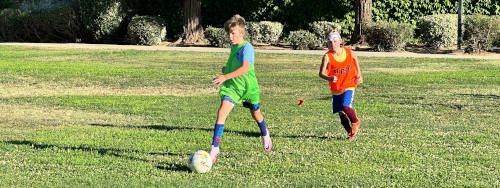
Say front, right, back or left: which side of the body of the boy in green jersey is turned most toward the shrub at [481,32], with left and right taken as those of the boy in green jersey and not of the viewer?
back

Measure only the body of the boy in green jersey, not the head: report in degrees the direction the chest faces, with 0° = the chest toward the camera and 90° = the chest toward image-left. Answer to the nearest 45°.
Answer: approximately 45°

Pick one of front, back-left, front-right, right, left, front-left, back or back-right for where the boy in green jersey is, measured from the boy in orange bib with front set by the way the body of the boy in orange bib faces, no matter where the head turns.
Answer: front-right

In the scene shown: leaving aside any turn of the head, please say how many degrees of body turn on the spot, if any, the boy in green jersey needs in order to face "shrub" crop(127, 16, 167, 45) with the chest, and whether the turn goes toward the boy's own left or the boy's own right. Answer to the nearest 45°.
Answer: approximately 135° to the boy's own right

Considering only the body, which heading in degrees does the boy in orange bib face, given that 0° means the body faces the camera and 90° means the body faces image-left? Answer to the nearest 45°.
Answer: approximately 0°

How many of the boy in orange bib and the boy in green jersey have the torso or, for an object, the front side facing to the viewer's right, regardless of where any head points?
0

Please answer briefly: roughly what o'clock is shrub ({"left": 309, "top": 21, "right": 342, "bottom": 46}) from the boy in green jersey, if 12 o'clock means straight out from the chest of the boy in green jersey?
The shrub is roughly at 5 o'clock from the boy in green jersey.

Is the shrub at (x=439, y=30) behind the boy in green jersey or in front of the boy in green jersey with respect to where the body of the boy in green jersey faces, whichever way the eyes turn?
behind

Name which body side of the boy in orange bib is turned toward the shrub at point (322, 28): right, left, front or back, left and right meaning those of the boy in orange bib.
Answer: back

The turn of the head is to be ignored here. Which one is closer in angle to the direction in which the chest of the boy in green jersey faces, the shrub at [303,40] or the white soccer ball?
the white soccer ball

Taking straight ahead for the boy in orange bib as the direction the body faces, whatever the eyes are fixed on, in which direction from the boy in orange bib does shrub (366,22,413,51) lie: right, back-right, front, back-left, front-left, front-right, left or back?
back
